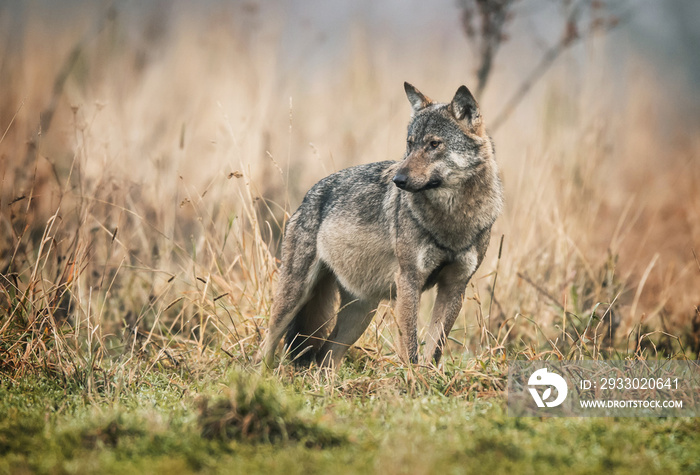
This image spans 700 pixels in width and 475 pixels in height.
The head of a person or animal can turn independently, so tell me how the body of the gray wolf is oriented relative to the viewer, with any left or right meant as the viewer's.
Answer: facing the viewer and to the right of the viewer
